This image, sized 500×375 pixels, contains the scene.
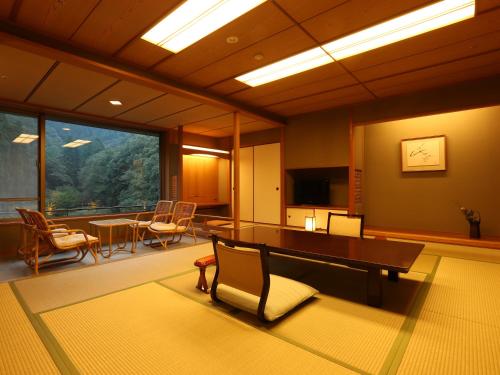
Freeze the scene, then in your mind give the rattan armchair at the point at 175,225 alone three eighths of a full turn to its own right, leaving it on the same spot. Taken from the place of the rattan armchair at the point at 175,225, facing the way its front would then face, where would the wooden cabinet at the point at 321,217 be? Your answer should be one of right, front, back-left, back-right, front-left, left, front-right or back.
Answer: right

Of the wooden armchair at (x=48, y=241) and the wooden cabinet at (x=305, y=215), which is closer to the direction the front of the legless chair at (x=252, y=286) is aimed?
the wooden cabinet

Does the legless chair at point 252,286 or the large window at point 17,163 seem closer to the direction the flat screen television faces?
the legless chair

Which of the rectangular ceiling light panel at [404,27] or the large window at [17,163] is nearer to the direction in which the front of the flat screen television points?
the rectangular ceiling light panel

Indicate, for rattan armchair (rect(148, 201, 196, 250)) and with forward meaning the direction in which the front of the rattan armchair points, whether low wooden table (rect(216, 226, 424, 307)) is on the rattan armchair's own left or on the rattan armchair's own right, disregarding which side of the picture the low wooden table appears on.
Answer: on the rattan armchair's own left

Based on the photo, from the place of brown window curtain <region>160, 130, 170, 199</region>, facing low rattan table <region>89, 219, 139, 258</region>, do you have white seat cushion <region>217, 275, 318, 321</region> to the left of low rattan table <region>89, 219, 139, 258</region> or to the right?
left

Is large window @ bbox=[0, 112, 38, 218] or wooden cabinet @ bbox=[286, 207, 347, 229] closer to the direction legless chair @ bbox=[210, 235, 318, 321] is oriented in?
the wooden cabinet

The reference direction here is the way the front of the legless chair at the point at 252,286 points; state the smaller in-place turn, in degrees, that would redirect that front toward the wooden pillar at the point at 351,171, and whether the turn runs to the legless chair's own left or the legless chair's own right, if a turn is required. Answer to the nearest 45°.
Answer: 0° — it already faces it

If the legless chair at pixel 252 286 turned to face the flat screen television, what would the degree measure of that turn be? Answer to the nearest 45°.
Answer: approximately 45° to its left

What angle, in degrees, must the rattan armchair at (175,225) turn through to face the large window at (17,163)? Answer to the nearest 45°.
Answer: approximately 45° to its right

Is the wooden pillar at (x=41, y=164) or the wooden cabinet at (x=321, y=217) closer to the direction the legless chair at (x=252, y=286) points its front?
the wooden cabinet

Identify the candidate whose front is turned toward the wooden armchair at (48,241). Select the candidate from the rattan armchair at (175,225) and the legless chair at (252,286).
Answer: the rattan armchair at (175,225)

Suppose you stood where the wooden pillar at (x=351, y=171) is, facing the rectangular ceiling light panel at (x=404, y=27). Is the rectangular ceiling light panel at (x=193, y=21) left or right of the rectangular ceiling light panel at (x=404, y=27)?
right

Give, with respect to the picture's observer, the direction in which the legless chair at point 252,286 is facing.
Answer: facing away from the viewer and to the right of the viewer

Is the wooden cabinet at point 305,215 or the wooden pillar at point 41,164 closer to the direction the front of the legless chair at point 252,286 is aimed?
the wooden cabinet

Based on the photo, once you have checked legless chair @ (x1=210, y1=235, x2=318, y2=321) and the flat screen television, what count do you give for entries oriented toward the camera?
1
